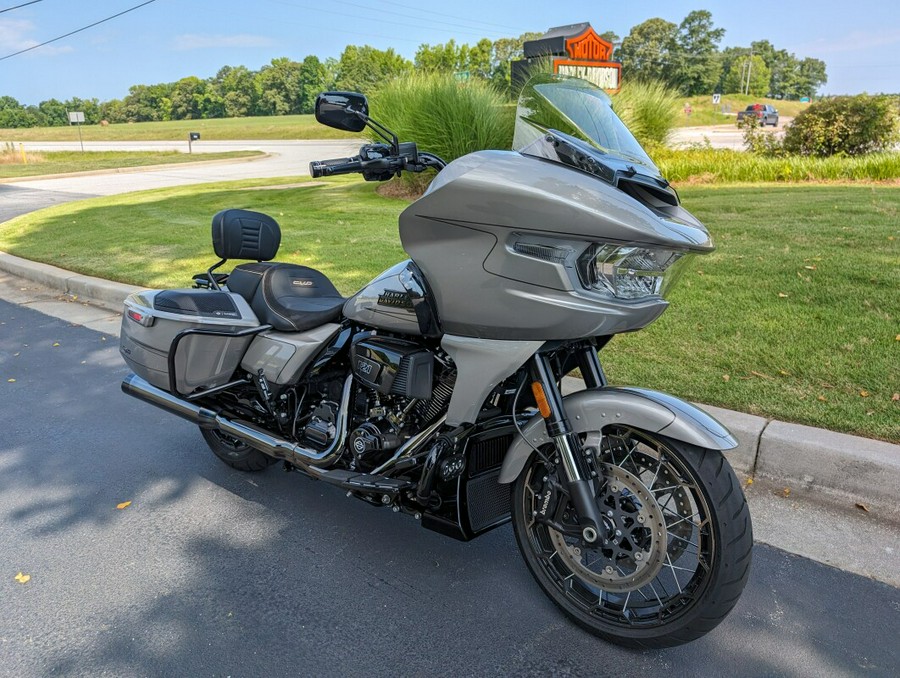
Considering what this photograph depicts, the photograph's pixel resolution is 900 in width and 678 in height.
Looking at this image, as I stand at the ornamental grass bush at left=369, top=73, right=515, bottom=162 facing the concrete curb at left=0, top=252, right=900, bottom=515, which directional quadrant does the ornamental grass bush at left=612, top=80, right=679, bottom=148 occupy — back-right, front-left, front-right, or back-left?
back-left

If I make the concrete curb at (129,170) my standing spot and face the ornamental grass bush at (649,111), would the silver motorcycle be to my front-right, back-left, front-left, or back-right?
front-right

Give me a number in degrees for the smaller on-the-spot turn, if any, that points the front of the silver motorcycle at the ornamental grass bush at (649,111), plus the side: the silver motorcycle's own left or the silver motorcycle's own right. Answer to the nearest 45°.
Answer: approximately 135° to the silver motorcycle's own left

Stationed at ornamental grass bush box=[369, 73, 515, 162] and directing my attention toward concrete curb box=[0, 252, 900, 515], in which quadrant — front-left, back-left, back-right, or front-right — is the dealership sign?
back-left

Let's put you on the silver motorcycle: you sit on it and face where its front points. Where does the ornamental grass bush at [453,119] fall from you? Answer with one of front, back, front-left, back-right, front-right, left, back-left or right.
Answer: back-left

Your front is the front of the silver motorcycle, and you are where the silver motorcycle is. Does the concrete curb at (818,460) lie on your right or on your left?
on your left

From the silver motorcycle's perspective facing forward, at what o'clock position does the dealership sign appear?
The dealership sign is roughly at 8 o'clock from the silver motorcycle.

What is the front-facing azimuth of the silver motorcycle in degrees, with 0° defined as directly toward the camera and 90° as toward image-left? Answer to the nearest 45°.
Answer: approximately 315°

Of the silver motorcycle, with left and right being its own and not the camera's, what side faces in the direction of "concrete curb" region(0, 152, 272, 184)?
back

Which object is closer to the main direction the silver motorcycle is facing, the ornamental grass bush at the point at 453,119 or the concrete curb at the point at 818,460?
the concrete curb
